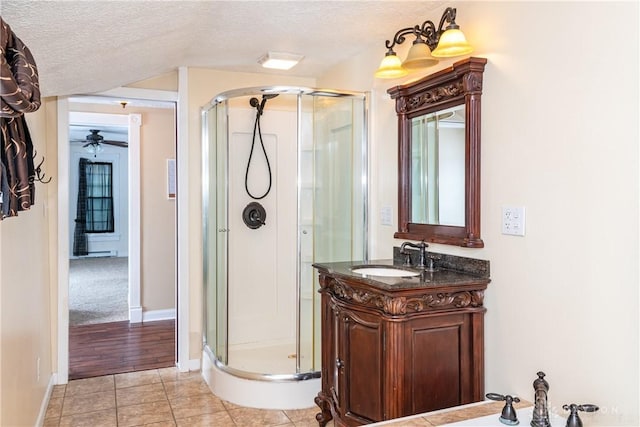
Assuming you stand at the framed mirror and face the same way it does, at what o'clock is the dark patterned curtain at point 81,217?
The dark patterned curtain is roughly at 3 o'clock from the framed mirror.

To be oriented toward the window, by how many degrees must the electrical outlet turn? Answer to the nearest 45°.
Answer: approximately 90° to its right

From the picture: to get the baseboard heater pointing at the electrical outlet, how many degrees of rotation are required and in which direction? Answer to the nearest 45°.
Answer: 0° — it already faces it

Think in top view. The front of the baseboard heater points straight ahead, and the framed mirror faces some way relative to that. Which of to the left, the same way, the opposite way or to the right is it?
to the right

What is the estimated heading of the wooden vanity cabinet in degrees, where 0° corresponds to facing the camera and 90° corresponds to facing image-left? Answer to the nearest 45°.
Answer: approximately 45°

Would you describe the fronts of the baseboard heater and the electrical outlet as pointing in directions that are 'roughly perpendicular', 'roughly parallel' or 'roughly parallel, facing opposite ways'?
roughly perpendicular

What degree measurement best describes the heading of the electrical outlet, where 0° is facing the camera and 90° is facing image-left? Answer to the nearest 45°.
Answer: approximately 45°

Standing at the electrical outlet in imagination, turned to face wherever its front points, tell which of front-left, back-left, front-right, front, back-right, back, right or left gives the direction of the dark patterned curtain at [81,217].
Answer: right
